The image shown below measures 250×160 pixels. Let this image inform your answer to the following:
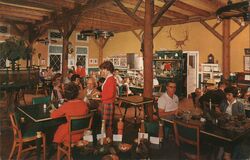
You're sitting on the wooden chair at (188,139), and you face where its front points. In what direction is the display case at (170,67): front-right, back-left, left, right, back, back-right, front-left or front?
front-left

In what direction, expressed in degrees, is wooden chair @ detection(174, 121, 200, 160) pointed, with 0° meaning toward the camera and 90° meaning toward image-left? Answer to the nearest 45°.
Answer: approximately 225°

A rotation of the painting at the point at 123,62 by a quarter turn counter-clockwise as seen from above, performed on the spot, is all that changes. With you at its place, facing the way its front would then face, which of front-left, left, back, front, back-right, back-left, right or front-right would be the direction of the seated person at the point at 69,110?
right

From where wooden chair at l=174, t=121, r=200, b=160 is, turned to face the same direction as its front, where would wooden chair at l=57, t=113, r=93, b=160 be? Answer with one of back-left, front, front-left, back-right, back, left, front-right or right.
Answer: back-left

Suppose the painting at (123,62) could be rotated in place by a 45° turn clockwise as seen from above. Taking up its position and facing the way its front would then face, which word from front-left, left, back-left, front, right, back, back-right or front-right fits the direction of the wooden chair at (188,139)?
front-left

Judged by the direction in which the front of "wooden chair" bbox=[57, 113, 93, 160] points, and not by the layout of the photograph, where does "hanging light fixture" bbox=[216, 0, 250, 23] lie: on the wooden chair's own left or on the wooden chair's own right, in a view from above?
on the wooden chair's own right

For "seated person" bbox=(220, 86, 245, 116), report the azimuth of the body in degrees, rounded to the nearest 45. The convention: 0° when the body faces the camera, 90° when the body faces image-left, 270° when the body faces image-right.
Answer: approximately 45°

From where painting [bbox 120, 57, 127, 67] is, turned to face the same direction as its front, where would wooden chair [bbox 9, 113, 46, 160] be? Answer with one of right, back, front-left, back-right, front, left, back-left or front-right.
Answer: front

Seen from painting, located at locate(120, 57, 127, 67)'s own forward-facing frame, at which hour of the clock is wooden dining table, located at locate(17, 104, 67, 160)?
The wooden dining table is roughly at 12 o'clock from the painting.
